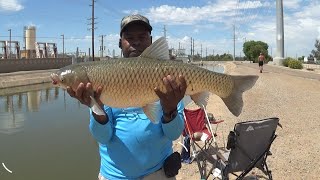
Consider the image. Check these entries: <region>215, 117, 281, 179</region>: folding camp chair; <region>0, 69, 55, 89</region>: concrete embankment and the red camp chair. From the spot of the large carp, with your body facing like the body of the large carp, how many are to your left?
0

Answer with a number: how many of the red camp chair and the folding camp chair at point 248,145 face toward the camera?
1

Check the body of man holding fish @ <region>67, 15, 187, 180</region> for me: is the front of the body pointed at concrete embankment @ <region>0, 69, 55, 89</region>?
no

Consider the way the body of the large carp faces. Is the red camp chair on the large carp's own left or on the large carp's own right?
on the large carp's own right

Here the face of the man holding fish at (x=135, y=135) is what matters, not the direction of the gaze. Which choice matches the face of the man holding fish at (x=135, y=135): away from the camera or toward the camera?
toward the camera

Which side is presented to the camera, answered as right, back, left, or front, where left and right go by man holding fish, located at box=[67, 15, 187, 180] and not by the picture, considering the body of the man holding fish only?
front

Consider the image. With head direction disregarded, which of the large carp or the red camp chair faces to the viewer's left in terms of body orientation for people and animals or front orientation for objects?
the large carp

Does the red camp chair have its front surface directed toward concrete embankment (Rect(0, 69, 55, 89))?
no

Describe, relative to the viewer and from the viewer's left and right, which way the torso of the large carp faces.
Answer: facing to the left of the viewer
